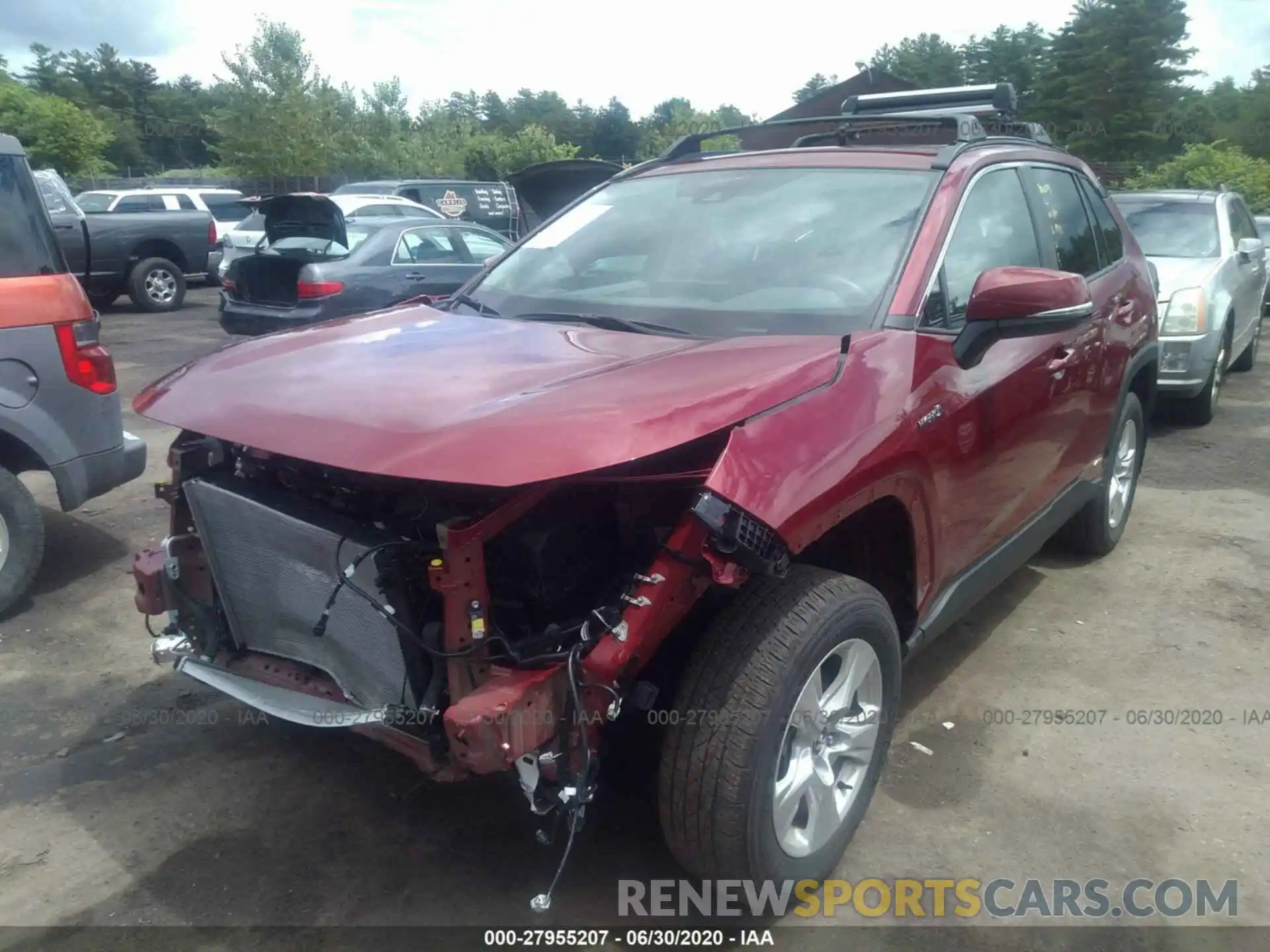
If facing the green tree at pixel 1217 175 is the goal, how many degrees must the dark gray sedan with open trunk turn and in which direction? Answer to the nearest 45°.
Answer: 0° — it already faces it

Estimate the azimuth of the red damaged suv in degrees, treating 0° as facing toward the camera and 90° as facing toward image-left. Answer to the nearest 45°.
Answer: approximately 45°

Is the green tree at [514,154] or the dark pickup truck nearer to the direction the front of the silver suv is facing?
the dark pickup truck

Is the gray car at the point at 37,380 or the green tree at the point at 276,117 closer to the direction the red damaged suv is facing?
the gray car

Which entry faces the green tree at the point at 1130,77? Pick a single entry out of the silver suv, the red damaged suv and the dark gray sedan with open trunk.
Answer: the dark gray sedan with open trunk

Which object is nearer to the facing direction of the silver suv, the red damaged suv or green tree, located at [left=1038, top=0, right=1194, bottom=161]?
the red damaged suv

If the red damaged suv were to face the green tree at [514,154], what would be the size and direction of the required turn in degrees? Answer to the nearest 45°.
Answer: approximately 135° to its right

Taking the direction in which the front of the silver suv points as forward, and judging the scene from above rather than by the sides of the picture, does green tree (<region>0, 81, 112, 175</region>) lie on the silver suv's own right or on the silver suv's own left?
on the silver suv's own right

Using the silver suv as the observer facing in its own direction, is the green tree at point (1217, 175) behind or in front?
behind

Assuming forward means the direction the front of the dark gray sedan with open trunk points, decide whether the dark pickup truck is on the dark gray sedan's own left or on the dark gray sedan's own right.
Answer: on the dark gray sedan's own left

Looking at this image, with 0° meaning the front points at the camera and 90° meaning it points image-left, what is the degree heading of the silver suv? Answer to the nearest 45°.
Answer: approximately 45°

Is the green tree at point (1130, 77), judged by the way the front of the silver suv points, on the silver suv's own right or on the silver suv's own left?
on the silver suv's own right

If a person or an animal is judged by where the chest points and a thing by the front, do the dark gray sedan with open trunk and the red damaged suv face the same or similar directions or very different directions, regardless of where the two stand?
very different directions

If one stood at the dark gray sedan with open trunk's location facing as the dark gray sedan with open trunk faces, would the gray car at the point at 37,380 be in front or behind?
behind
